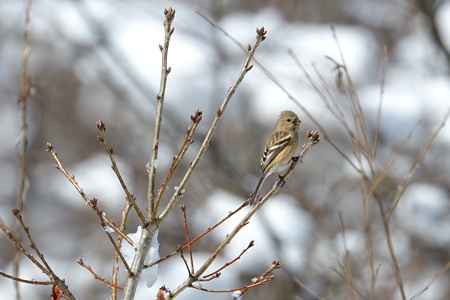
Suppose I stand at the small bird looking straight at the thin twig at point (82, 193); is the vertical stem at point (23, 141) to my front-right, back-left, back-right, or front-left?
front-right

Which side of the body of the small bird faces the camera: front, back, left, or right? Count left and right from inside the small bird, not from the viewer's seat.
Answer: right

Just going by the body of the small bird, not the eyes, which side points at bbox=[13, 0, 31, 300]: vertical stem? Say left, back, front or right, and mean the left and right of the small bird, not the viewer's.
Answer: back

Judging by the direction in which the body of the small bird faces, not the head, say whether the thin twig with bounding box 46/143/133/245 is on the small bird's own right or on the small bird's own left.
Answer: on the small bird's own right
